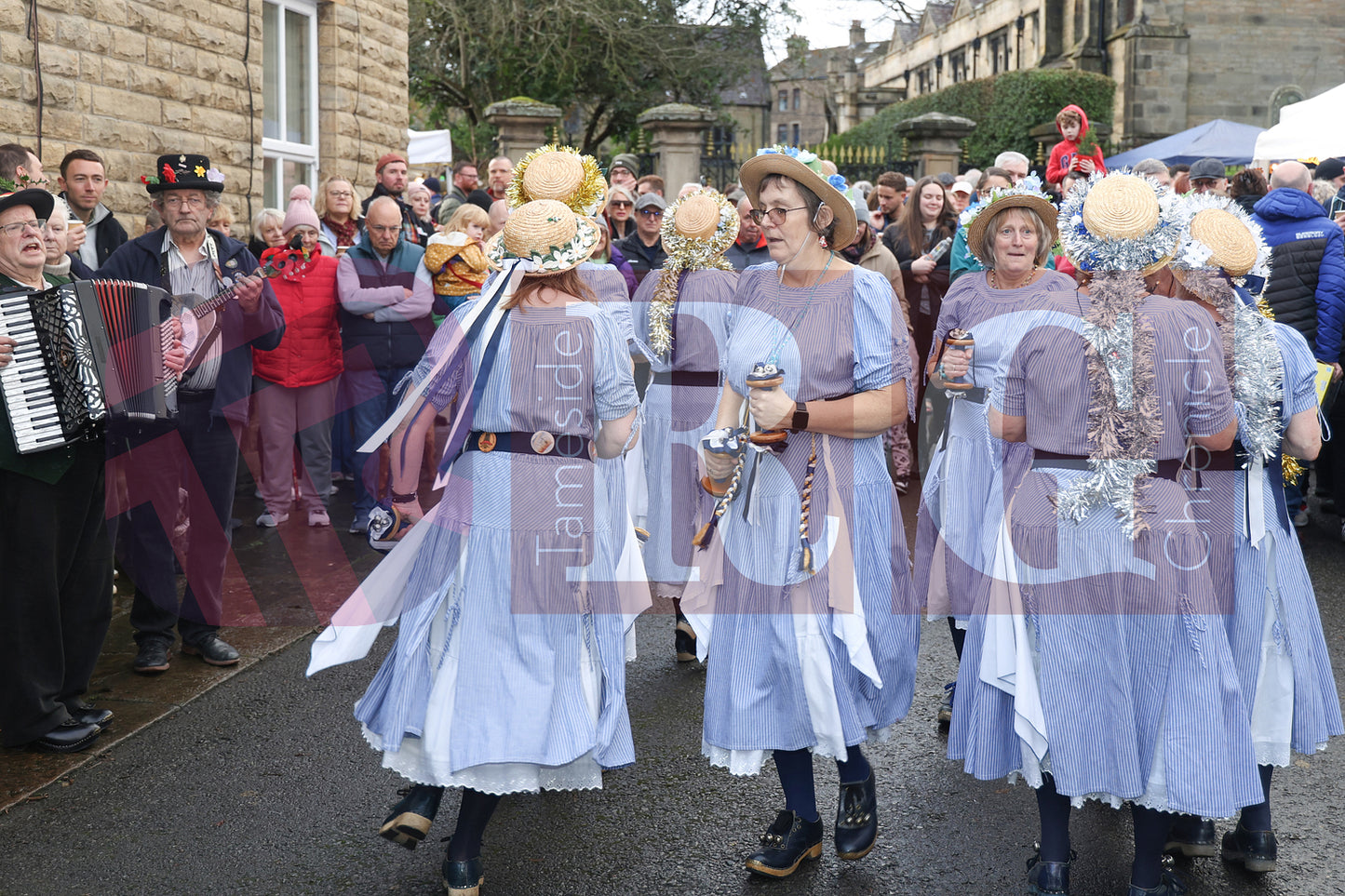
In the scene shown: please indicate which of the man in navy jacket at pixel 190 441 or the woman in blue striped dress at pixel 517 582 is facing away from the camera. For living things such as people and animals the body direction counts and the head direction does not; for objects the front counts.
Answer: the woman in blue striped dress

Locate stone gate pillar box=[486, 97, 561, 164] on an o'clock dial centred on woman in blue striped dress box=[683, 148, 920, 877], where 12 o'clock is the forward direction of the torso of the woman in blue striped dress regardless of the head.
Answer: The stone gate pillar is roughly at 4 o'clock from the woman in blue striped dress.

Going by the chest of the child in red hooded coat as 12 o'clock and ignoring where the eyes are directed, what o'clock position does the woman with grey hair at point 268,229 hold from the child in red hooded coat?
The woman with grey hair is roughly at 2 o'clock from the child in red hooded coat.

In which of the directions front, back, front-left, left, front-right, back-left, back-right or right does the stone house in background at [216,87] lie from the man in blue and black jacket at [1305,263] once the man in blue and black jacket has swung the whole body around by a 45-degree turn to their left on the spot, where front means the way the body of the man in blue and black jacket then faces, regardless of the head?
front-left

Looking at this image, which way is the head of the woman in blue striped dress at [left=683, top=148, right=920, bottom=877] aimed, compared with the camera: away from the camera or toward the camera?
toward the camera

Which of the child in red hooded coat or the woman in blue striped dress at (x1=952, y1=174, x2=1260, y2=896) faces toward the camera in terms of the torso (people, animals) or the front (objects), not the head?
the child in red hooded coat

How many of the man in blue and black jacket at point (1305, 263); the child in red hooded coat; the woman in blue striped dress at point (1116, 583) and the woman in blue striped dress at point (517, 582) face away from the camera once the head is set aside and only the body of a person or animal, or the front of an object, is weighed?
3

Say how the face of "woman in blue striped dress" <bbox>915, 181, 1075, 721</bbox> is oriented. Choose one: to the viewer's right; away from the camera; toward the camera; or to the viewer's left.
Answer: toward the camera

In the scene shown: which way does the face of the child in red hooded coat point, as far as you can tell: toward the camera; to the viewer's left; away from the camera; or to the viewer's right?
toward the camera

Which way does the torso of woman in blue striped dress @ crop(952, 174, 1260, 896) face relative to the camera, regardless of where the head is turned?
away from the camera

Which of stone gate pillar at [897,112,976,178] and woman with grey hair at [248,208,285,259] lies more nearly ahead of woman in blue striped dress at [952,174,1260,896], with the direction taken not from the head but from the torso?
the stone gate pillar

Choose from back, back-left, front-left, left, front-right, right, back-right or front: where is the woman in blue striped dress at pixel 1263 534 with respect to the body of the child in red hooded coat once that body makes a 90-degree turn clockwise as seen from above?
left

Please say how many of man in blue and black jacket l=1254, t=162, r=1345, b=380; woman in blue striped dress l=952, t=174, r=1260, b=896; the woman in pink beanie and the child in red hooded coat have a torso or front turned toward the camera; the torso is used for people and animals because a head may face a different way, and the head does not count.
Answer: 2

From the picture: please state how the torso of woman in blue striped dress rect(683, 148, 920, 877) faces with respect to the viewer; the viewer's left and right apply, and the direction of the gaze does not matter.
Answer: facing the viewer and to the left of the viewer

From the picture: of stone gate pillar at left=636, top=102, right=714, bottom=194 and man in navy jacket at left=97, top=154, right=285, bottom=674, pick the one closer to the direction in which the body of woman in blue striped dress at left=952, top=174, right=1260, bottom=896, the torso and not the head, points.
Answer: the stone gate pillar

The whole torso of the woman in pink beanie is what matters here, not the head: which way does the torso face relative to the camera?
toward the camera

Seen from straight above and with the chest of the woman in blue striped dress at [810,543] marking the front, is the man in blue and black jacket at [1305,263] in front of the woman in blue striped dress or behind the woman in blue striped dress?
behind

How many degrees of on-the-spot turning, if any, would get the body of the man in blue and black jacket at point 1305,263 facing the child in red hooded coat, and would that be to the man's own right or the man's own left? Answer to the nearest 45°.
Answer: approximately 45° to the man's own left
